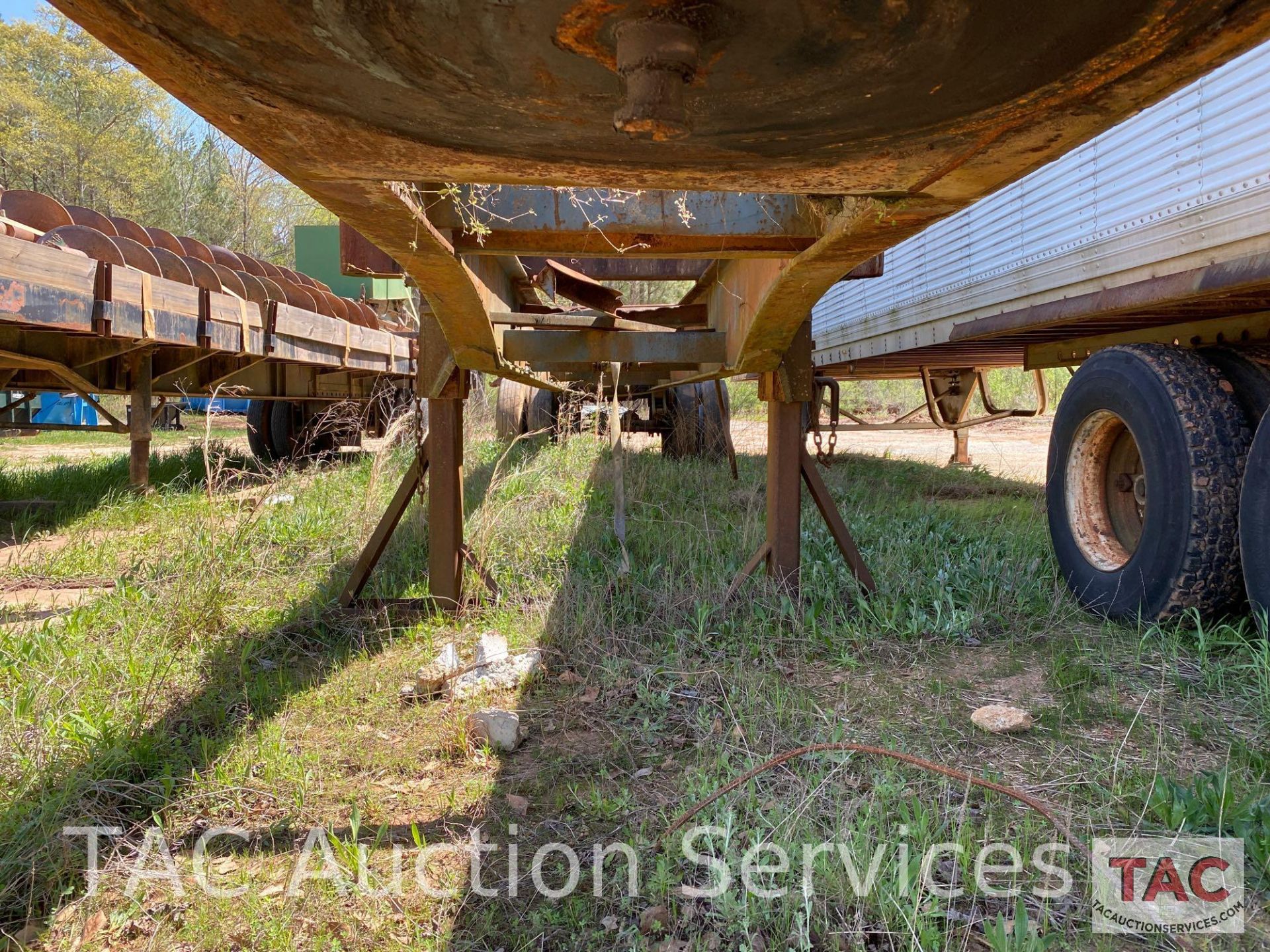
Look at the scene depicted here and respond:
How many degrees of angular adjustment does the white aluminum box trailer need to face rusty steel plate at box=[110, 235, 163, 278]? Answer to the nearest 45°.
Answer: approximately 45° to its left

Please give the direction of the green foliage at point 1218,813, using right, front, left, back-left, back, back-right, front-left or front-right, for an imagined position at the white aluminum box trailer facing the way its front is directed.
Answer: back-left

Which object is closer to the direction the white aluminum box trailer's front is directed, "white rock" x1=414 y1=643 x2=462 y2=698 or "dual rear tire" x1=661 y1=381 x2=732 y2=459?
the dual rear tire

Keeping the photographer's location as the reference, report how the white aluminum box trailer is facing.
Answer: facing away from the viewer and to the left of the viewer

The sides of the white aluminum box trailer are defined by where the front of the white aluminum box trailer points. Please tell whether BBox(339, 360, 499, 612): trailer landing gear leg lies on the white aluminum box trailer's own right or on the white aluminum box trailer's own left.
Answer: on the white aluminum box trailer's own left

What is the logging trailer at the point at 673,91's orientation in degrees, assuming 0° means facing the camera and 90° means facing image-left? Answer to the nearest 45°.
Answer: approximately 0°

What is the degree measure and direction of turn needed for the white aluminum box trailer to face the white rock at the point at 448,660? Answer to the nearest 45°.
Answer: approximately 90° to its left

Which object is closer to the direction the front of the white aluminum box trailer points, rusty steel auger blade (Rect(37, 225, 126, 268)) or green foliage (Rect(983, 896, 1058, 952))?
the rusty steel auger blade

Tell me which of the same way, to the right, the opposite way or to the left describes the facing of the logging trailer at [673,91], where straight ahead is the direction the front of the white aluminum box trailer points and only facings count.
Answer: the opposite way
